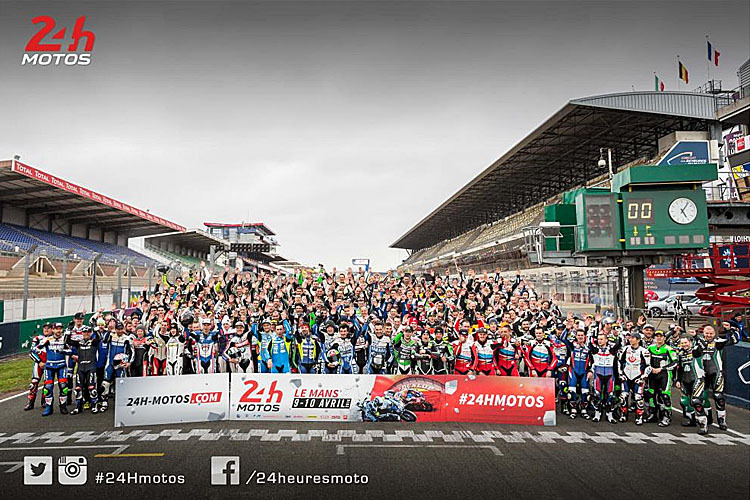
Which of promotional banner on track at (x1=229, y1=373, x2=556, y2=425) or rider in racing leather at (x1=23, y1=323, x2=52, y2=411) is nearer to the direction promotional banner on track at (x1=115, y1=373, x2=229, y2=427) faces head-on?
the promotional banner on track

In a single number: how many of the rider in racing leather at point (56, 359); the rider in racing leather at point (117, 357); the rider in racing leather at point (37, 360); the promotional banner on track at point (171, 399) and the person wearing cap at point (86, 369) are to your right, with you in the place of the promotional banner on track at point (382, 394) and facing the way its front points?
5

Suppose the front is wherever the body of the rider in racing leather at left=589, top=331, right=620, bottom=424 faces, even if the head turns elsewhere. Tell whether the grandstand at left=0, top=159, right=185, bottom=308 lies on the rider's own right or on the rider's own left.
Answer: on the rider's own right

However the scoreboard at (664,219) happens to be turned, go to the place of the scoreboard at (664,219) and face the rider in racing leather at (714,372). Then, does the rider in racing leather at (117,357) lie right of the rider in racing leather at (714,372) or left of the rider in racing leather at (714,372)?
right
